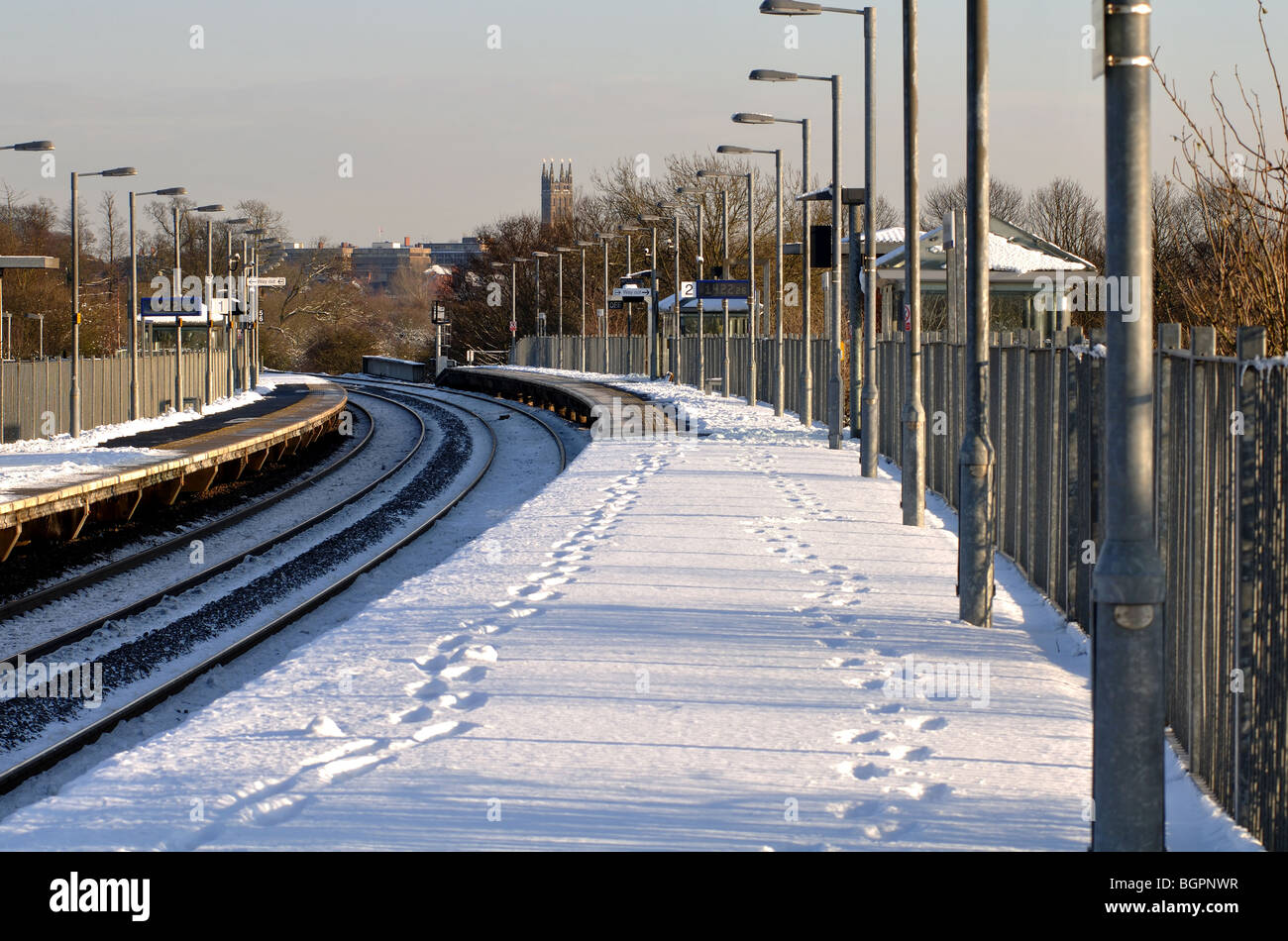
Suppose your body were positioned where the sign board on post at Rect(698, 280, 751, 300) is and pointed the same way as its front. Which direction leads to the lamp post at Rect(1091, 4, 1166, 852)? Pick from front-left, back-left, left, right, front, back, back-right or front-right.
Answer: front

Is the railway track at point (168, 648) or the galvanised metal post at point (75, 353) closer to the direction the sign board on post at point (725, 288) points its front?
the railway track

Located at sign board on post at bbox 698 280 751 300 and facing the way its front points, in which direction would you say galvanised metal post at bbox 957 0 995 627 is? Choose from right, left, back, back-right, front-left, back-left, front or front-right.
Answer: front

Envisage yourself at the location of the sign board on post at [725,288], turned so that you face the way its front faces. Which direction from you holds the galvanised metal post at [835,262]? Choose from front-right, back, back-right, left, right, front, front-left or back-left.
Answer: front

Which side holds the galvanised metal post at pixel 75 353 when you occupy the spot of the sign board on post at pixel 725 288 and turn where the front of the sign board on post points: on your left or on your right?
on your right

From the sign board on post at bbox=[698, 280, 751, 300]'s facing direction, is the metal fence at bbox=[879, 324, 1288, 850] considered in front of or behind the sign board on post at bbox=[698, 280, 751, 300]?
in front

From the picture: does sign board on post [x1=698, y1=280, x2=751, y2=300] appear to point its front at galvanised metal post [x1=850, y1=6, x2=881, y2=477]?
yes

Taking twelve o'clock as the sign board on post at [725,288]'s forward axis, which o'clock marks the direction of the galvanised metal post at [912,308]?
The galvanised metal post is roughly at 12 o'clock from the sign board on post.

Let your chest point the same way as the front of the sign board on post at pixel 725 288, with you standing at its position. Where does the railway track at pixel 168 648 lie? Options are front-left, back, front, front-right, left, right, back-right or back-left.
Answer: front

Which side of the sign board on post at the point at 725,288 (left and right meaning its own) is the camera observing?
front
